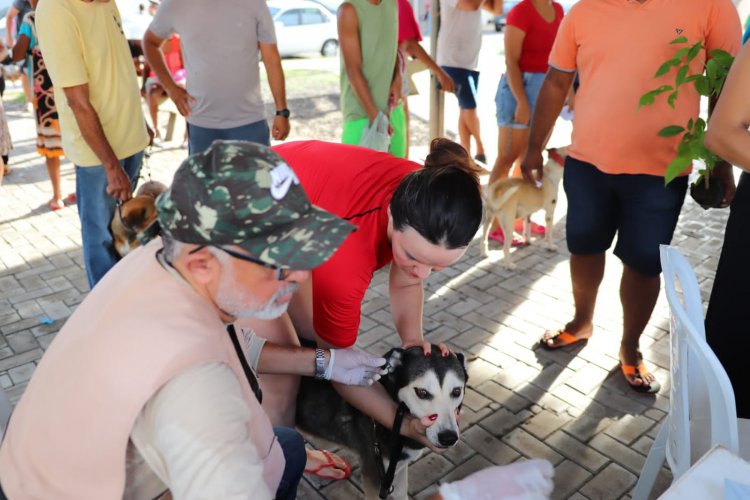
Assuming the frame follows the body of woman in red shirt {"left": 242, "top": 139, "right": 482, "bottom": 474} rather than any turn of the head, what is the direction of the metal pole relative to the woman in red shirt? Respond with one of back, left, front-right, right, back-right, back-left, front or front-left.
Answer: back-left

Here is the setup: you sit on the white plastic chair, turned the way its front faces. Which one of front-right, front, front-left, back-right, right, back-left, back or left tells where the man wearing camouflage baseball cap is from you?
back-right

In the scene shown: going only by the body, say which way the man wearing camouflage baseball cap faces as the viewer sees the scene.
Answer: to the viewer's right

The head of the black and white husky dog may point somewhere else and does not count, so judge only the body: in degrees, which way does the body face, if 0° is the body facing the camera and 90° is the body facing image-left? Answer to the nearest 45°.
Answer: approximately 315°

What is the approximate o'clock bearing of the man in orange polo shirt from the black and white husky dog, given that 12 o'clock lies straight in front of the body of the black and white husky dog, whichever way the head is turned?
The man in orange polo shirt is roughly at 9 o'clock from the black and white husky dog.

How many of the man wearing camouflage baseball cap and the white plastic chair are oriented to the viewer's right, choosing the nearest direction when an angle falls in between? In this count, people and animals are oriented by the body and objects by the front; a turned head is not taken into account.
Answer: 2

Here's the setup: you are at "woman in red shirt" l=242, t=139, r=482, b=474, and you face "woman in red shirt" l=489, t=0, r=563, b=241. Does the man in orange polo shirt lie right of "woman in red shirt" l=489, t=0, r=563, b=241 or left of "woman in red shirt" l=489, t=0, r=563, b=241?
right

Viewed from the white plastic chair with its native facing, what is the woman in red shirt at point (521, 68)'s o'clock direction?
The woman in red shirt is roughly at 8 o'clock from the white plastic chair.

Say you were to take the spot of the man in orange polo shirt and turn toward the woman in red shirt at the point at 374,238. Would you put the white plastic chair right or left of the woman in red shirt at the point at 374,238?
left

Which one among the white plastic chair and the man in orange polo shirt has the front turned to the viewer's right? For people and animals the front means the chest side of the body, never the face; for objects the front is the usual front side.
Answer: the white plastic chair

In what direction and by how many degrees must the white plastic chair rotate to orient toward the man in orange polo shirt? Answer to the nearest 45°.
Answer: approximately 90° to its left

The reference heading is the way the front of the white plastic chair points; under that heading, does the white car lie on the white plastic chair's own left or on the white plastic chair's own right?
on the white plastic chair's own left

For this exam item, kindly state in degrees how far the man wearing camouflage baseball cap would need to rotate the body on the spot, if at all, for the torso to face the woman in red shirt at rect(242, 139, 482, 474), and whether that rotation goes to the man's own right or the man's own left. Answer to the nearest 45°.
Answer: approximately 45° to the man's own left
